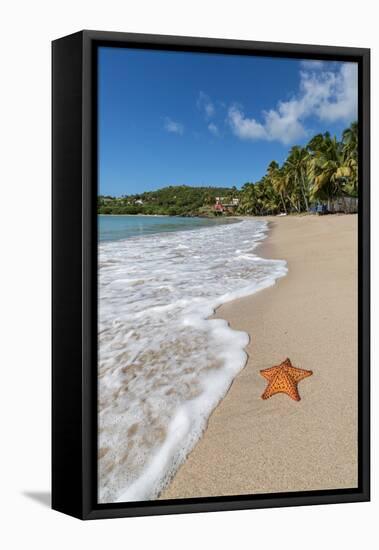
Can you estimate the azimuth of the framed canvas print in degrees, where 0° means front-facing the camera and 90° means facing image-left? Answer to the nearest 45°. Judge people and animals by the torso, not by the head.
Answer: approximately 315°
